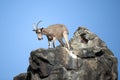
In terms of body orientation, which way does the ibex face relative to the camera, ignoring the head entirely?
to the viewer's left
